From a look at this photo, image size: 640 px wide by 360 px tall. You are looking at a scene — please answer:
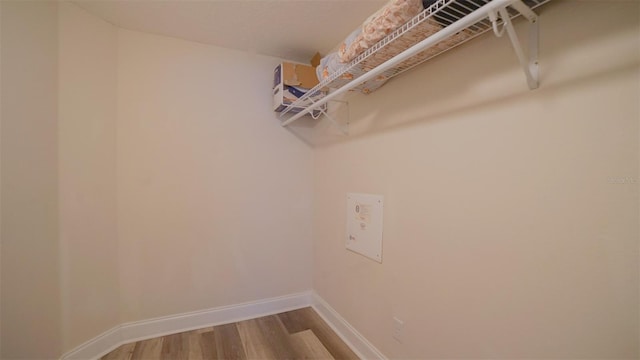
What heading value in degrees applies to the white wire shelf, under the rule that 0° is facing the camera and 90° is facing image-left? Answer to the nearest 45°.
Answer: approximately 45°

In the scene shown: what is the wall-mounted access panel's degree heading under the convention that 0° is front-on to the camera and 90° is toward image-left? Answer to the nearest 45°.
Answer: approximately 45°
